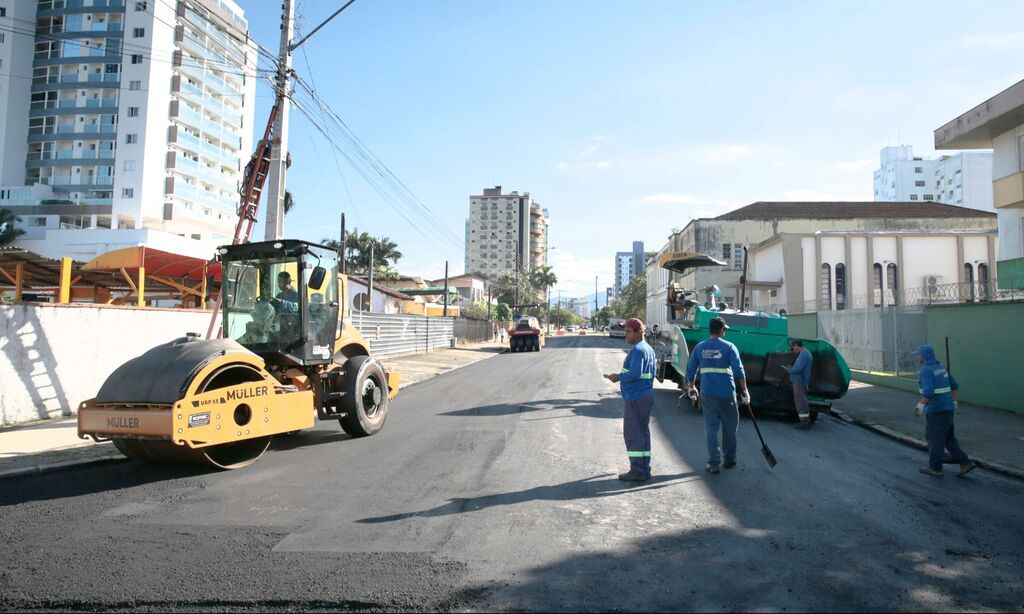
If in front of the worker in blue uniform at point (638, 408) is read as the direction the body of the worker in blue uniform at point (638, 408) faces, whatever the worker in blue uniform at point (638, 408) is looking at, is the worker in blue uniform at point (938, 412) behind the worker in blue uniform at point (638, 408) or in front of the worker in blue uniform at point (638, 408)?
behind

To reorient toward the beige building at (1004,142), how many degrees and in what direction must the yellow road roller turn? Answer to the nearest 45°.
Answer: approximately 135° to its left

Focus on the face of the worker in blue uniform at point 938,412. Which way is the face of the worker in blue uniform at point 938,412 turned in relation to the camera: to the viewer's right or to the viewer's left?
to the viewer's left

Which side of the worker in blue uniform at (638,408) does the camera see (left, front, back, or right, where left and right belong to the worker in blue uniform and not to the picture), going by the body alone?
left

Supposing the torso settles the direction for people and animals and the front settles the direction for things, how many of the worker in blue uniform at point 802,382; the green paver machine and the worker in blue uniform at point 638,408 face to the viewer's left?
2

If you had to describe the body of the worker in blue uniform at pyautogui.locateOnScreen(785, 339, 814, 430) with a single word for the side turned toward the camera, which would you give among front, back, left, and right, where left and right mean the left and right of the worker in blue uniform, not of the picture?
left

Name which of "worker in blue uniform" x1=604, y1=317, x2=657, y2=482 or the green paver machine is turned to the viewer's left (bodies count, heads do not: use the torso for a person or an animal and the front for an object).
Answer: the worker in blue uniform

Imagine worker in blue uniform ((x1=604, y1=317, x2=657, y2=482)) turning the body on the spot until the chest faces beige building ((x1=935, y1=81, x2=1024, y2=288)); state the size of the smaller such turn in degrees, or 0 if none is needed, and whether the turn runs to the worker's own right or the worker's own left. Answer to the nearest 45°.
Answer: approximately 135° to the worker's own right
